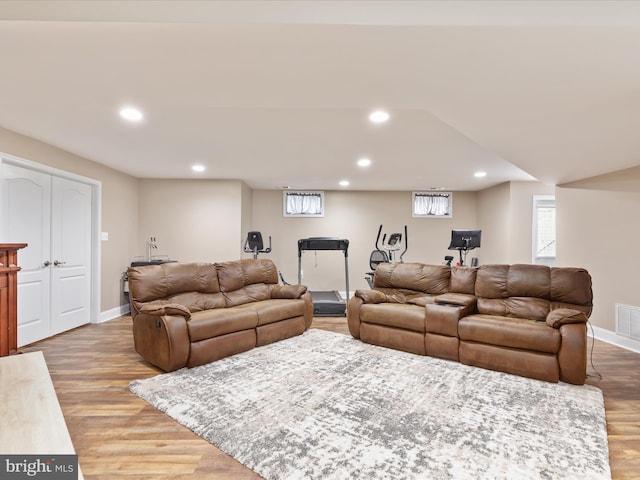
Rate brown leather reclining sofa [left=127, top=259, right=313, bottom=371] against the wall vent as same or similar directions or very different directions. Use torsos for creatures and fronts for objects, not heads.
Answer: very different directions

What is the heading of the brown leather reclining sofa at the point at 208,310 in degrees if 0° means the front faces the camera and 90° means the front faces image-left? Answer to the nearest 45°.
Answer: approximately 315°

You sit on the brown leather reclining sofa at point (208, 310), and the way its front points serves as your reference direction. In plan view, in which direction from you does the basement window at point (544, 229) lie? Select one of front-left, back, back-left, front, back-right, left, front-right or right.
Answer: front-left

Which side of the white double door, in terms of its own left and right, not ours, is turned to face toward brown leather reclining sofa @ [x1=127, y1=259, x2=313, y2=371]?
front

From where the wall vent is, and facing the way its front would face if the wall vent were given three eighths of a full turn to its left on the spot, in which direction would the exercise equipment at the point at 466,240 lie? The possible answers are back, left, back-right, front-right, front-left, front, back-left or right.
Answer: back

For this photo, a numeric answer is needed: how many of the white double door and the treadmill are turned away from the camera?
0

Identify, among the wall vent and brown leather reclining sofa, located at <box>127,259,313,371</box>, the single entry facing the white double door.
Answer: the wall vent

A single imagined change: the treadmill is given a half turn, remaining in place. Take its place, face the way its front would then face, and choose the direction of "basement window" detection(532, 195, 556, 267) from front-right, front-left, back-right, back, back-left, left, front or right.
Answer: right

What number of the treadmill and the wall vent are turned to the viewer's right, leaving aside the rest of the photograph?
0

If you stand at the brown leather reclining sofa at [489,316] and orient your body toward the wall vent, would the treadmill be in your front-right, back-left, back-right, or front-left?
back-left

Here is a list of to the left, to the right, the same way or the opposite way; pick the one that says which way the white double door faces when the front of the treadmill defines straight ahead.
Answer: to the left

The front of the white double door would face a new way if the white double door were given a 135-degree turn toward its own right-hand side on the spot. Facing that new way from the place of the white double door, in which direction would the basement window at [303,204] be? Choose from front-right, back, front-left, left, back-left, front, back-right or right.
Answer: back

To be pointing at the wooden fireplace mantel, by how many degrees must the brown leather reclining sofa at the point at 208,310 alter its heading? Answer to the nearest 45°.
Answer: approximately 90° to its right

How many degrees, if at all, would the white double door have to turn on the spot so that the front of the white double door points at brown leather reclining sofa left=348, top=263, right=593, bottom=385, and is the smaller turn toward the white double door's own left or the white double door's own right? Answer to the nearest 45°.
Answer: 0° — it already faces it

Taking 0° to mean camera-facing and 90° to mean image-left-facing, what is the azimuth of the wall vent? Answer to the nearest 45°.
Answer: approximately 45°
